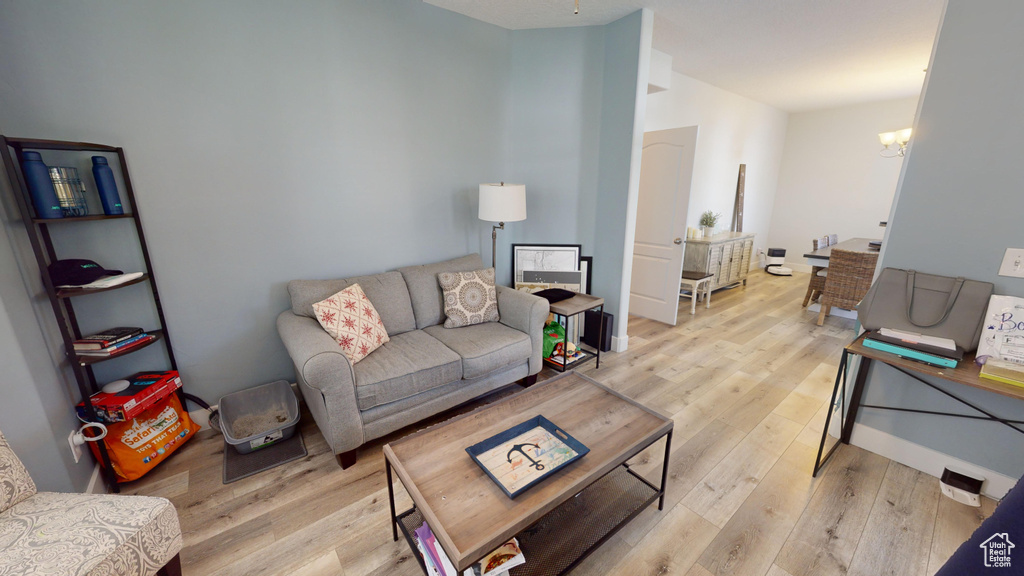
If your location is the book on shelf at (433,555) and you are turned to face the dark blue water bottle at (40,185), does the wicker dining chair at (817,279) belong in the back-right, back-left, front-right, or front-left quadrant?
back-right

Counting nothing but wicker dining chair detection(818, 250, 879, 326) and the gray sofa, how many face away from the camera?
1

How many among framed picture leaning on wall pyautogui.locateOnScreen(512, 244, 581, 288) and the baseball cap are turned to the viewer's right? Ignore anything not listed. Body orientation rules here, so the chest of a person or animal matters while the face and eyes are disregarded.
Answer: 1

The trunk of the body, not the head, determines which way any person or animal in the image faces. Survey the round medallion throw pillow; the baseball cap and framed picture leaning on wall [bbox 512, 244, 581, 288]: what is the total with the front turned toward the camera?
2

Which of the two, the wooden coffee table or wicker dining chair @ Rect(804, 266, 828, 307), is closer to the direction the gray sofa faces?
the wooden coffee table

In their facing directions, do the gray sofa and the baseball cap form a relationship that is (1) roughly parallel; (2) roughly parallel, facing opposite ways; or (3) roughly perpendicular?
roughly perpendicular

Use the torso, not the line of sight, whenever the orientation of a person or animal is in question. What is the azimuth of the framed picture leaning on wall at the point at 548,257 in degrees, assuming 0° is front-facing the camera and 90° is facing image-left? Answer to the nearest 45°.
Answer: approximately 0°

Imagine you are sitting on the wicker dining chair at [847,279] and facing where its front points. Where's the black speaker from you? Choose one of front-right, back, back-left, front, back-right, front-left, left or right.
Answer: back-left

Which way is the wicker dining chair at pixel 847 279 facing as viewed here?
away from the camera

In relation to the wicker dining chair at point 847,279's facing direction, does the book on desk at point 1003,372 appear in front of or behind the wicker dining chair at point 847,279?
behind

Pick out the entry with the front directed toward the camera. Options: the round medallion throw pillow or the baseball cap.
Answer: the round medallion throw pillow

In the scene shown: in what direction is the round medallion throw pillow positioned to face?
toward the camera

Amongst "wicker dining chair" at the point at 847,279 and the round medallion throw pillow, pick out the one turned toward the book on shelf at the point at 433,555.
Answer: the round medallion throw pillow

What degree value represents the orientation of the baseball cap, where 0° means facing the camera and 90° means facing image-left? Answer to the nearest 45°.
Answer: approximately 270°

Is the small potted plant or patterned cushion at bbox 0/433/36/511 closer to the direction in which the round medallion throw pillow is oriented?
the patterned cushion

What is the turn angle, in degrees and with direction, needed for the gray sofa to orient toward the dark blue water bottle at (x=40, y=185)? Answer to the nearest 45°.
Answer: approximately 135° to its right
